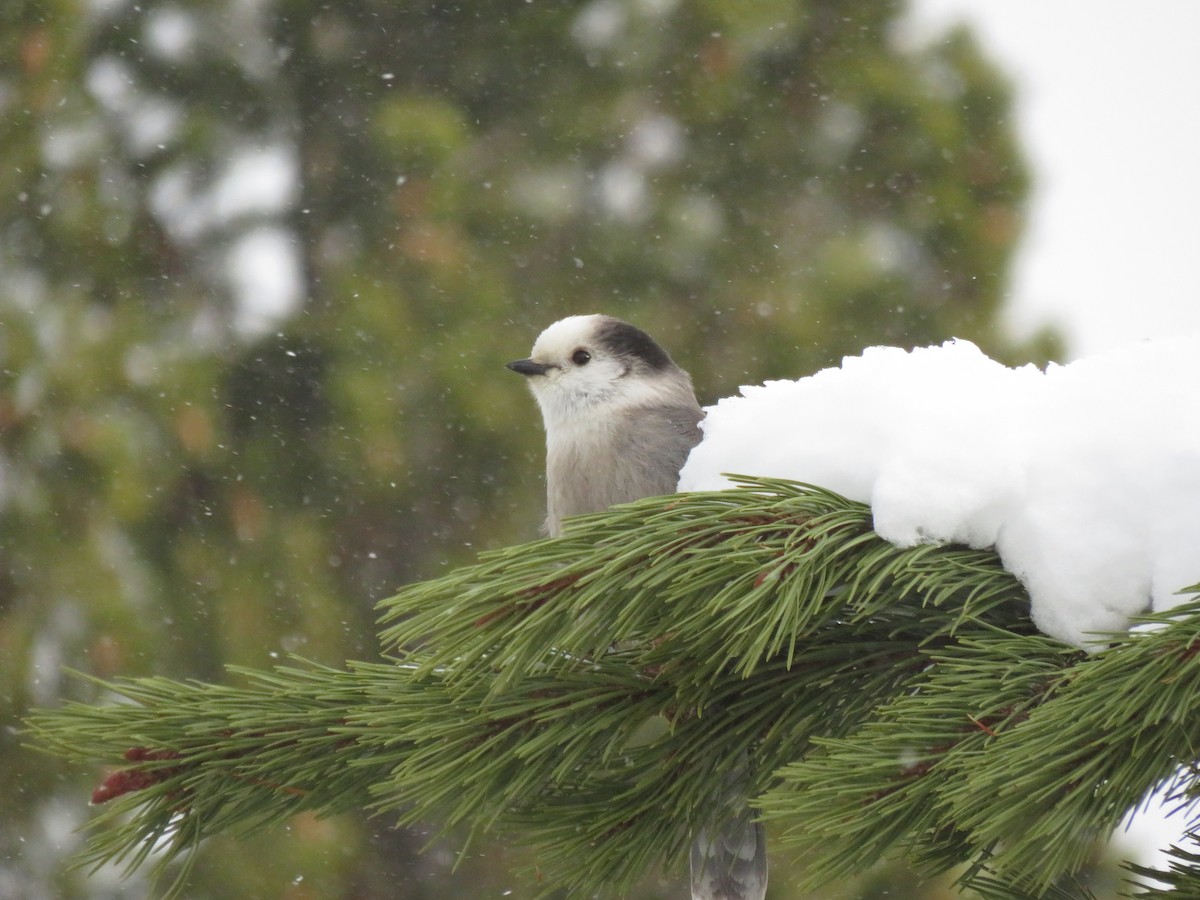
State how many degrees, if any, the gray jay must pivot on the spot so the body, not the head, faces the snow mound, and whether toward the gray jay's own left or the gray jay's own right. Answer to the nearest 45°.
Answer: approximately 90° to the gray jay's own left
